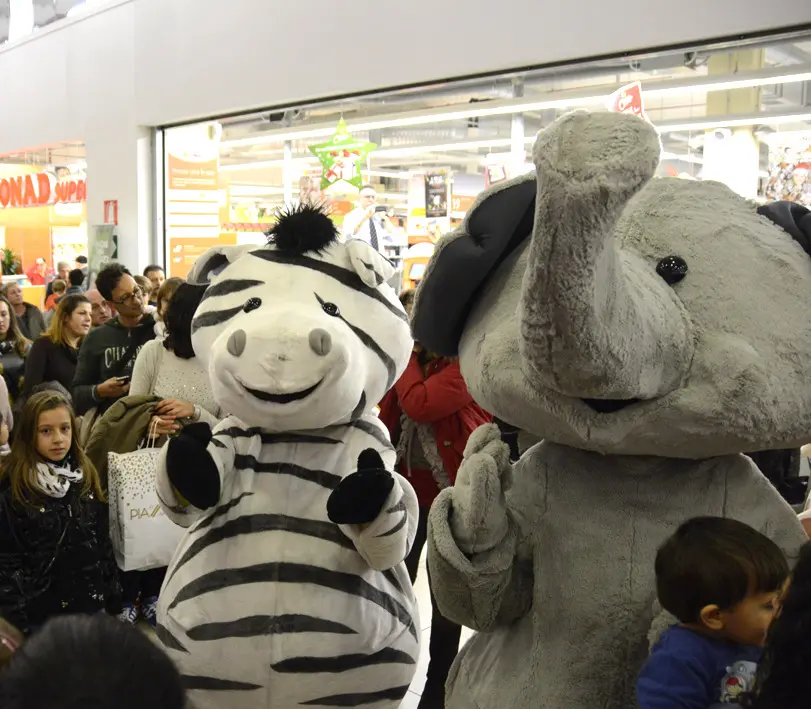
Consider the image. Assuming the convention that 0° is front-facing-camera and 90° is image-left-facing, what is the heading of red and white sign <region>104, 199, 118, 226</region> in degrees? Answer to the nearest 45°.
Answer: approximately 0°

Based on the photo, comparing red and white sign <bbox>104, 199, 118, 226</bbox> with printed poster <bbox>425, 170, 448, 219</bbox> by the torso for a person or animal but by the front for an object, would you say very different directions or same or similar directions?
same or similar directions

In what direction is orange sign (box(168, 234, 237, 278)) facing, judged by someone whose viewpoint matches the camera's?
facing the viewer

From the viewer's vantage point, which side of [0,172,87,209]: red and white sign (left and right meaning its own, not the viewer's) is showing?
front

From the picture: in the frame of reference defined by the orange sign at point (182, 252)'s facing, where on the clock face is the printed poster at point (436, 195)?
The printed poster is roughly at 9 o'clock from the orange sign.

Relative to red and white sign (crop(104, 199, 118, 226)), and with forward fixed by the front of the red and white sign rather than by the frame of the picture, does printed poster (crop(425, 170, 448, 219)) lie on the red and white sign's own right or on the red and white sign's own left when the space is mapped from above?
on the red and white sign's own left

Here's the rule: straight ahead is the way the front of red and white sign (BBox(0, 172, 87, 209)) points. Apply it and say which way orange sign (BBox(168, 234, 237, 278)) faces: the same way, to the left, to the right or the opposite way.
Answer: the same way

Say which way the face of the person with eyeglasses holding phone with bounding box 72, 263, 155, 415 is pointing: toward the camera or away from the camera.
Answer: toward the camera

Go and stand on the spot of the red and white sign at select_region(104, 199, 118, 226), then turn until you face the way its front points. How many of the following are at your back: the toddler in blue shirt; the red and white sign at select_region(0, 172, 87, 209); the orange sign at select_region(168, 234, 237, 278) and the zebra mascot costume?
1

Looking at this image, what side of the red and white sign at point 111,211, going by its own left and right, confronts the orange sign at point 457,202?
left

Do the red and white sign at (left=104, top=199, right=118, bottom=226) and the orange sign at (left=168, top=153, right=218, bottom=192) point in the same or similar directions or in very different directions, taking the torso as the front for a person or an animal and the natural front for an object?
same or similar directions

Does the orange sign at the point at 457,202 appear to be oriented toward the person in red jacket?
yes

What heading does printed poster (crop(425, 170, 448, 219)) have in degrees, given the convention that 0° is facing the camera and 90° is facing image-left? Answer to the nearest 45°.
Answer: approximately 0°

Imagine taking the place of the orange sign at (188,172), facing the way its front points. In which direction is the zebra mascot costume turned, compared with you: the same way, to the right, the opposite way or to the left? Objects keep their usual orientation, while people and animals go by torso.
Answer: the same way

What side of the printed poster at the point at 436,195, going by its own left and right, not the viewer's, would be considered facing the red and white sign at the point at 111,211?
right

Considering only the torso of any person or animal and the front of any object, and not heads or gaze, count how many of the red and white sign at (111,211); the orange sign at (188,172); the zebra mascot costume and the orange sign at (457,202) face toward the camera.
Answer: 4

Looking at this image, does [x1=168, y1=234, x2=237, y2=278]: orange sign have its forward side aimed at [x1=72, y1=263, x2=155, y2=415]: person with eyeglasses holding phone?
yes

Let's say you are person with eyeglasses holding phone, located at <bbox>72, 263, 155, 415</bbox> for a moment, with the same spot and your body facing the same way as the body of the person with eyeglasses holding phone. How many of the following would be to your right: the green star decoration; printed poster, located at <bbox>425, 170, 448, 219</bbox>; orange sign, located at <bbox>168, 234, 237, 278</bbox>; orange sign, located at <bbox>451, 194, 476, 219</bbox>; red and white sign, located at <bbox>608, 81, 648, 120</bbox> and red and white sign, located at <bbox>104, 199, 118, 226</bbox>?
0

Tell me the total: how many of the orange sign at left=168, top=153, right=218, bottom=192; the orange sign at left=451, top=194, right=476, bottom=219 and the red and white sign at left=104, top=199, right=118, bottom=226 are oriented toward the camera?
3

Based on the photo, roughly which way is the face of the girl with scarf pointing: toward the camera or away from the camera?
toward the camera

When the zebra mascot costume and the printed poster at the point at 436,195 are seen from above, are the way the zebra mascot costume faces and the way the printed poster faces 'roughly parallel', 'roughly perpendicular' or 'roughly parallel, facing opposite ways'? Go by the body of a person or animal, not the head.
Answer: roughly parallel

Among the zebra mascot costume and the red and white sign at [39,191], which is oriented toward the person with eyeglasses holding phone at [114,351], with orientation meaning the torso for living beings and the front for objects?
the red and white sign

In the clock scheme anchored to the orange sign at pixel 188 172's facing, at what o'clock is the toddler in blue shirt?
The toddler in blue shirt is roughly at 12 o'clock from the orange sign.

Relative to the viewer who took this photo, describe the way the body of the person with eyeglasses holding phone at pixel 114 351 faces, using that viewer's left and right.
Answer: facing the viewer and to the right of the viewer
